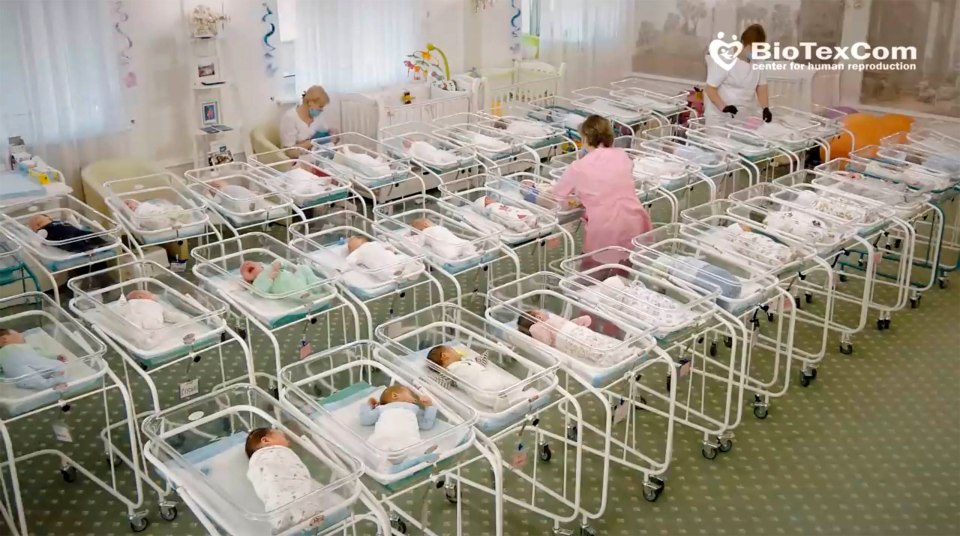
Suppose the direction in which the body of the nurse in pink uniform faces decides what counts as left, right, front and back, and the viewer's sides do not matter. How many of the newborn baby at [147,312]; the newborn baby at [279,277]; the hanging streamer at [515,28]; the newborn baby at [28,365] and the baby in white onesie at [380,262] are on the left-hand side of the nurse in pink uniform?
4

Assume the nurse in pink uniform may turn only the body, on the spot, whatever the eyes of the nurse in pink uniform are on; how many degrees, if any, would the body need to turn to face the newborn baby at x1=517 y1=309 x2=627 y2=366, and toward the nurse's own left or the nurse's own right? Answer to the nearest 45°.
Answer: approximately 135° to the nurse's own left

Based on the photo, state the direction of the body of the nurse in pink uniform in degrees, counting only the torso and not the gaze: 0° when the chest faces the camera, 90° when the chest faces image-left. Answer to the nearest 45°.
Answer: approximately 135°

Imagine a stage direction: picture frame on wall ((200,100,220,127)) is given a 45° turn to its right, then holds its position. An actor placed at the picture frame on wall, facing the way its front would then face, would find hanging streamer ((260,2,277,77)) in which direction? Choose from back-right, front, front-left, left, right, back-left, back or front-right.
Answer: back

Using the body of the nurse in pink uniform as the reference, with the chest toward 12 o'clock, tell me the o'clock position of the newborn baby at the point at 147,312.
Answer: The newborn baby is roughly at 9 o'clock from the nurse in pink uniform.

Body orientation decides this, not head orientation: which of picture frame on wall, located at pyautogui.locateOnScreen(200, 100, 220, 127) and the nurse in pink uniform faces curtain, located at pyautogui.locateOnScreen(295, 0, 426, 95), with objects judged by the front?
the nurse in pink uniform

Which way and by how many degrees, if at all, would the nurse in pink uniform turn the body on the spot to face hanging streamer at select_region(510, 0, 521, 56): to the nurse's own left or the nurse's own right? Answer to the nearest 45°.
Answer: approximately 45° to the nurse's own right

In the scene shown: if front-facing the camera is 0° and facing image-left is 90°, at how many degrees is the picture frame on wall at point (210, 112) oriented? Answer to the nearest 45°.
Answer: approximately 0°

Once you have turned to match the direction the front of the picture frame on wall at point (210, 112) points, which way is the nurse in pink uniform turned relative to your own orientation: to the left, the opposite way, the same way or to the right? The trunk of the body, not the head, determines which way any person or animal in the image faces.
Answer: the opposite way

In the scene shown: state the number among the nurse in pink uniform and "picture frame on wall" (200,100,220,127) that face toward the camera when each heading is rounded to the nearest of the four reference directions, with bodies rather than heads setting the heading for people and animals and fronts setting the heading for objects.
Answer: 1

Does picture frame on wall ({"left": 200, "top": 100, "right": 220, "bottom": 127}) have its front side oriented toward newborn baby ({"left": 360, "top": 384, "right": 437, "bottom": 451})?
yes

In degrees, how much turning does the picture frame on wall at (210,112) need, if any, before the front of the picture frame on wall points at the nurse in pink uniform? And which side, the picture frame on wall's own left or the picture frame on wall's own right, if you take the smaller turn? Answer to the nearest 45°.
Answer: approximately 45° to the picture frame on wall's own left

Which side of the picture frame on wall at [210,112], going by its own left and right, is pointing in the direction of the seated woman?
left

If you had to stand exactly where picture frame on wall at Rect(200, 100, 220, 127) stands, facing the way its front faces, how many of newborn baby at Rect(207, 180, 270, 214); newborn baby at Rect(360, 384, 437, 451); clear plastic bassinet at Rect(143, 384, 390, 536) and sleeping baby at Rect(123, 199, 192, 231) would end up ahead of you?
4
